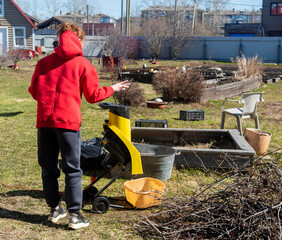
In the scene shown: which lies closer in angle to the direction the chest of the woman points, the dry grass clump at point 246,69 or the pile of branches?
the dry grass clump

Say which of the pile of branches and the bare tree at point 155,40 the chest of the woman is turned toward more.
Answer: the bare tree

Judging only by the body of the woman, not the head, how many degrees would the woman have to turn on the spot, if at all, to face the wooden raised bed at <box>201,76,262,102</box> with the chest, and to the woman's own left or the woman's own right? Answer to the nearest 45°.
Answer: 0° — they already face it

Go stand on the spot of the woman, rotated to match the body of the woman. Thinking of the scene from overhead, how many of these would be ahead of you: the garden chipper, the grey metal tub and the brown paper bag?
3

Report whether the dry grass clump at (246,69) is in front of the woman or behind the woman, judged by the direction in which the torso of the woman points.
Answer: in front

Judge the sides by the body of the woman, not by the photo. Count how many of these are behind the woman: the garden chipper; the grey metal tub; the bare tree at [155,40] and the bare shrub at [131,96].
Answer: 0

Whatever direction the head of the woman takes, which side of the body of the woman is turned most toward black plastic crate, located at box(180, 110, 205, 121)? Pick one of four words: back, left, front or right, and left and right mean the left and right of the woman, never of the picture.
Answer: front

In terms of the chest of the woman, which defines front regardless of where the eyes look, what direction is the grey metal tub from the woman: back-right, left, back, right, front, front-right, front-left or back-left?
front

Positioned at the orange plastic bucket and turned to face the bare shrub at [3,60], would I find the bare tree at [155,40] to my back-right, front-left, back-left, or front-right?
front-right

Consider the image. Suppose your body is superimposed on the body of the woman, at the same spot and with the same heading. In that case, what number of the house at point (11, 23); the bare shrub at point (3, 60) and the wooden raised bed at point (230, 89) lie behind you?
0

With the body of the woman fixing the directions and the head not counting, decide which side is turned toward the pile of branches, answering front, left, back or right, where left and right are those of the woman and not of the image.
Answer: right

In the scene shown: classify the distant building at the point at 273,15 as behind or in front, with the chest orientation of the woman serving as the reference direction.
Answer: in front

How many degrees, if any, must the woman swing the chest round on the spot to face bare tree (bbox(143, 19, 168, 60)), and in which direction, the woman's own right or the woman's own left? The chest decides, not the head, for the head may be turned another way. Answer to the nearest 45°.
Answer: approximately 45° to the woman's own left

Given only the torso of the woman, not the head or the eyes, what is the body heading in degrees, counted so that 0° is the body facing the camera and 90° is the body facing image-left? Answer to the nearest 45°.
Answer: approximately 225°

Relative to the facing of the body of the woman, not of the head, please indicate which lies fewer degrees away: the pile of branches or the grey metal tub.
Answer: the grey metal tub

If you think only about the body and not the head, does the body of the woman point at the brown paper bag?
yes
